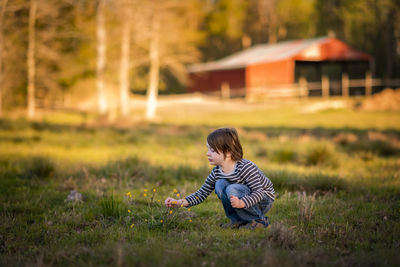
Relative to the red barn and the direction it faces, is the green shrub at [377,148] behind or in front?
in front

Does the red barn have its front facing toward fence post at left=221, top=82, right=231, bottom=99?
no

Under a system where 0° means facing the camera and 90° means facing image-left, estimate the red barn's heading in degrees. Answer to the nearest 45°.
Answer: approximately 315°

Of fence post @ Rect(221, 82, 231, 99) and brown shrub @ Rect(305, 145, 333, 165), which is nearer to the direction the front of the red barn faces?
the brown shrub

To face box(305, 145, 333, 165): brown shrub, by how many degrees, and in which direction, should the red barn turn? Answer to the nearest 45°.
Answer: approximately 45° to its right

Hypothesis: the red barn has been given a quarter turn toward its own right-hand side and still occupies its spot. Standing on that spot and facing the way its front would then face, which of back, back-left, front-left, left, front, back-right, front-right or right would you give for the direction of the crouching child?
front-left

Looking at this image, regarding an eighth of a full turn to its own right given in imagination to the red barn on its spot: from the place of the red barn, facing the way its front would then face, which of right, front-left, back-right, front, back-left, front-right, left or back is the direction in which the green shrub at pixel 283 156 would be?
front

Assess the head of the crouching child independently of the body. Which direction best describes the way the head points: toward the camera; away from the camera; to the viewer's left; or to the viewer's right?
to the viewer's left
